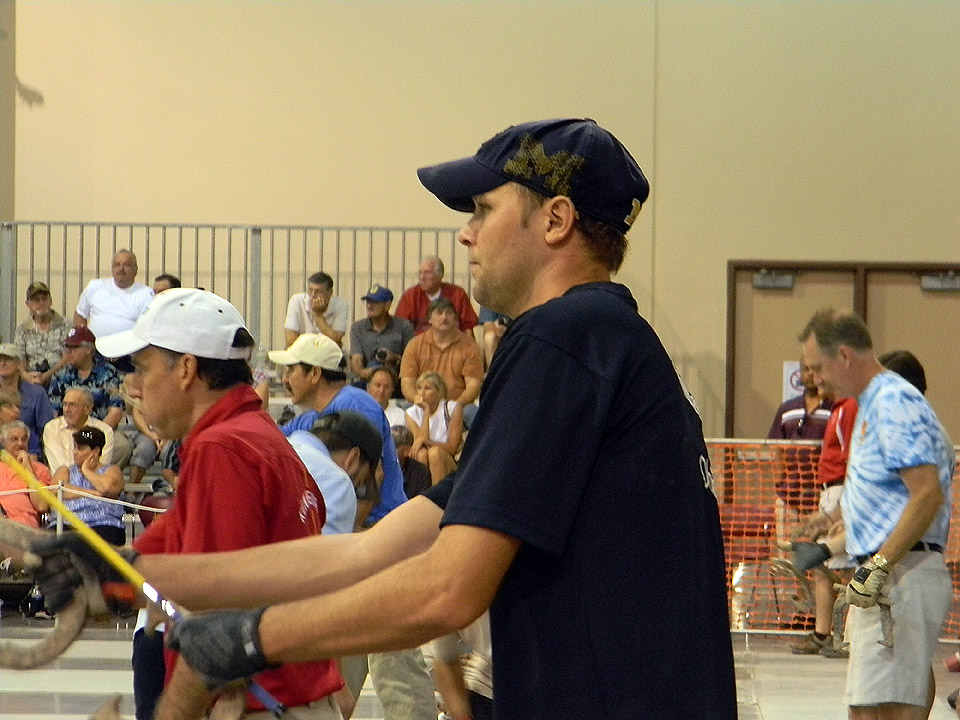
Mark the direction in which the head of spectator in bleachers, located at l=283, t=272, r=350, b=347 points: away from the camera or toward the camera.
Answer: toward the camera

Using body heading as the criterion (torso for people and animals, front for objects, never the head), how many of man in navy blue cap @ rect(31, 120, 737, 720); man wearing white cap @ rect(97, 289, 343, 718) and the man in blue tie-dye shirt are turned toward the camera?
0

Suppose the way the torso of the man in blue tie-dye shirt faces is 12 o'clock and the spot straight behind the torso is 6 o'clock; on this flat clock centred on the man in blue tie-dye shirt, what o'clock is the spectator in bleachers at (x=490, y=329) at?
The spectator in bleachers is roughly at 2 o'clock from the man in blue tie-dye shirt.

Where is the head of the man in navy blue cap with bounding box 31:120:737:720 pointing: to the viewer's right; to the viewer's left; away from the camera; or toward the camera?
to the viewer's left

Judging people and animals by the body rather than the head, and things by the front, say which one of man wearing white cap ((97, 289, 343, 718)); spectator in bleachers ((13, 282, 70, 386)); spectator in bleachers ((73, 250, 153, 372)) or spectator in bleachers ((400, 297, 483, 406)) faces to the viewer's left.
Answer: the man wearing white cap

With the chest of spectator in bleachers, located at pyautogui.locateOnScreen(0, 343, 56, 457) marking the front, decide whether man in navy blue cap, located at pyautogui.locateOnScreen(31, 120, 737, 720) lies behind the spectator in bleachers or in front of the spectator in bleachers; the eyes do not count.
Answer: in front

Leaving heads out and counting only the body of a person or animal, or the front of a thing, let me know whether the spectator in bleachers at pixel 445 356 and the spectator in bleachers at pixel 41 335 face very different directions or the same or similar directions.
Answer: same or similar directions

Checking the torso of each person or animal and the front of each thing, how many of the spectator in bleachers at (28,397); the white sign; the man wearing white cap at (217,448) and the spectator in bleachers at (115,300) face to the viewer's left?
1

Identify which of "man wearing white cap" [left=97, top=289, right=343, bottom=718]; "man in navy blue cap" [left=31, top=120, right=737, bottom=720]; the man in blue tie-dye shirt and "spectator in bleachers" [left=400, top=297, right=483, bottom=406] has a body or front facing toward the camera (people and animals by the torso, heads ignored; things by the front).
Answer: the spectator in bleachers

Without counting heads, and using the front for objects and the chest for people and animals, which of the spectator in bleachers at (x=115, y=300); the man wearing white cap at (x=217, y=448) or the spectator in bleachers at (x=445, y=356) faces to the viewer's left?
the man wearing white cap

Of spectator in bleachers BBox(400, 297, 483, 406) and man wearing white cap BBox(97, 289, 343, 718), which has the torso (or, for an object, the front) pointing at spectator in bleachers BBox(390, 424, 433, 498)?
spectator in bleachers BBox(400, 297, 483, 406)

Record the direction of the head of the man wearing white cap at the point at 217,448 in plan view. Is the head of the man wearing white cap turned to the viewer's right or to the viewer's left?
to the viewer's left

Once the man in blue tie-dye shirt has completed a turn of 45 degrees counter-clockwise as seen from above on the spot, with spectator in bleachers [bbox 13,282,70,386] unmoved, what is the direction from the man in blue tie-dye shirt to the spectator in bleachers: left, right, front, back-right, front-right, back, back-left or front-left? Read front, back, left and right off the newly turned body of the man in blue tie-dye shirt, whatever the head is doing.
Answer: right

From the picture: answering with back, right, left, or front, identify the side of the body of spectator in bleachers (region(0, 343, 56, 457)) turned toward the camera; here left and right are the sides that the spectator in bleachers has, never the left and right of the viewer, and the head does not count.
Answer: front

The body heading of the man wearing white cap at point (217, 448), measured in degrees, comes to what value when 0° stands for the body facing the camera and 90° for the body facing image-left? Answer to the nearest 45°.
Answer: approximately 90°

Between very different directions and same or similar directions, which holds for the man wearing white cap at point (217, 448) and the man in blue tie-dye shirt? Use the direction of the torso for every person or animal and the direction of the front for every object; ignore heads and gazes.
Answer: same or similar directions

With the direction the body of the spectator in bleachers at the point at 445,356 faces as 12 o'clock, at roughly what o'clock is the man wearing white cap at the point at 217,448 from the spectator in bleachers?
The man wearing white cap is roughly at 12 o'clock from the spectator in bleachers.

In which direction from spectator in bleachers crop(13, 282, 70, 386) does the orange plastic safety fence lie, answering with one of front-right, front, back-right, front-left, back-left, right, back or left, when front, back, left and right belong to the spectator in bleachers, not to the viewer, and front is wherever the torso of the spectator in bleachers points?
front-left

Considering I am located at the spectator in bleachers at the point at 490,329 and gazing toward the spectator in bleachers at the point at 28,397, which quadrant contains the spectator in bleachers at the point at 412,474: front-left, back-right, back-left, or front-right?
front-left

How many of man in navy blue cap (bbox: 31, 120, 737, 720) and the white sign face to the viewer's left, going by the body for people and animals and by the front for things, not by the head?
1

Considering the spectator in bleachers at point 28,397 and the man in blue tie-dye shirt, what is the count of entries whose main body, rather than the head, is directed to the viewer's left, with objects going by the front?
1

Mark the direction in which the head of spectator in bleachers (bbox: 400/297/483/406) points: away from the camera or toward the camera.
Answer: toward the camera

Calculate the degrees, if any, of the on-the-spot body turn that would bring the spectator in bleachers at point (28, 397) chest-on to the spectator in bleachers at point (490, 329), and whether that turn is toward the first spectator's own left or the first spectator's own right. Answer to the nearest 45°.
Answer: approximately 90° to the first spectator's own left

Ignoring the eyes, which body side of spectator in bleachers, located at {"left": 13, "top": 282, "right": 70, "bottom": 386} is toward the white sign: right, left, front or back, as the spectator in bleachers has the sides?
left

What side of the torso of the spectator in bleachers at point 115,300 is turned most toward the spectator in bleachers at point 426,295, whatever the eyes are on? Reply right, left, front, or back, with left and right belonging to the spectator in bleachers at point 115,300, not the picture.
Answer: left
